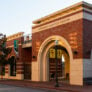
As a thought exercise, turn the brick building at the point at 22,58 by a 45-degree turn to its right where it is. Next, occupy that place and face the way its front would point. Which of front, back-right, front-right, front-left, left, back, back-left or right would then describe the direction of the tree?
front

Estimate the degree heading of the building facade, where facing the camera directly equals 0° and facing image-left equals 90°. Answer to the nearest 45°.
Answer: approximately 45°

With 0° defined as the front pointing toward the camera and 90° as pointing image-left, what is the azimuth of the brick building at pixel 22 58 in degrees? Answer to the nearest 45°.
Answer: approximately 45°

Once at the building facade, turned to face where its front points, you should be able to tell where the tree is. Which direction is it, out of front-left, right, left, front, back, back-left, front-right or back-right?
right
